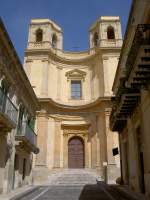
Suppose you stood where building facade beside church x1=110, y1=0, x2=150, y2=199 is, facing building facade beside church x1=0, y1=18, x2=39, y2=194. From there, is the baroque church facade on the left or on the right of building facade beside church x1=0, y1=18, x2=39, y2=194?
right

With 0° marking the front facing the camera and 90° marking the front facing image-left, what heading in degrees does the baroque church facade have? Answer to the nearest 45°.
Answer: approximately 0°

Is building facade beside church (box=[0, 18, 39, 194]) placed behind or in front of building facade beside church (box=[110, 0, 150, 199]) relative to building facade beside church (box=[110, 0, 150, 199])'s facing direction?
in front

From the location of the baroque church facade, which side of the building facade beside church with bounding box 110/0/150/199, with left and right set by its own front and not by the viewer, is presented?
right

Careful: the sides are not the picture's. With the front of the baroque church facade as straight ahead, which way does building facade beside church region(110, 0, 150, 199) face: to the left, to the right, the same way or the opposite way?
to the right

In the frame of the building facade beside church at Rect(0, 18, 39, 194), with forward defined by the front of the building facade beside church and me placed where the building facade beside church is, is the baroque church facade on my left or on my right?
on my left

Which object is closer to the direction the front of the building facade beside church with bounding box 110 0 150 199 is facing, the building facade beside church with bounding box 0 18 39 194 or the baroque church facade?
the building facade beside church

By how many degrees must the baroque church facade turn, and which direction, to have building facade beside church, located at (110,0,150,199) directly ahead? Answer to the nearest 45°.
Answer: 0° — it already faces it

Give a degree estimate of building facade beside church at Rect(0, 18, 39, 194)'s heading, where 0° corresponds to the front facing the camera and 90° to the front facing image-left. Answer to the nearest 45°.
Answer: approximately 270°

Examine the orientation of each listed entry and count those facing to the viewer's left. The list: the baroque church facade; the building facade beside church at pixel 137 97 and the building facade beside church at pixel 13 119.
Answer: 1

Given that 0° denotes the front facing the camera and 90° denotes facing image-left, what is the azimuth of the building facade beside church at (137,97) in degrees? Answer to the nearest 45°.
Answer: approximately 90°
